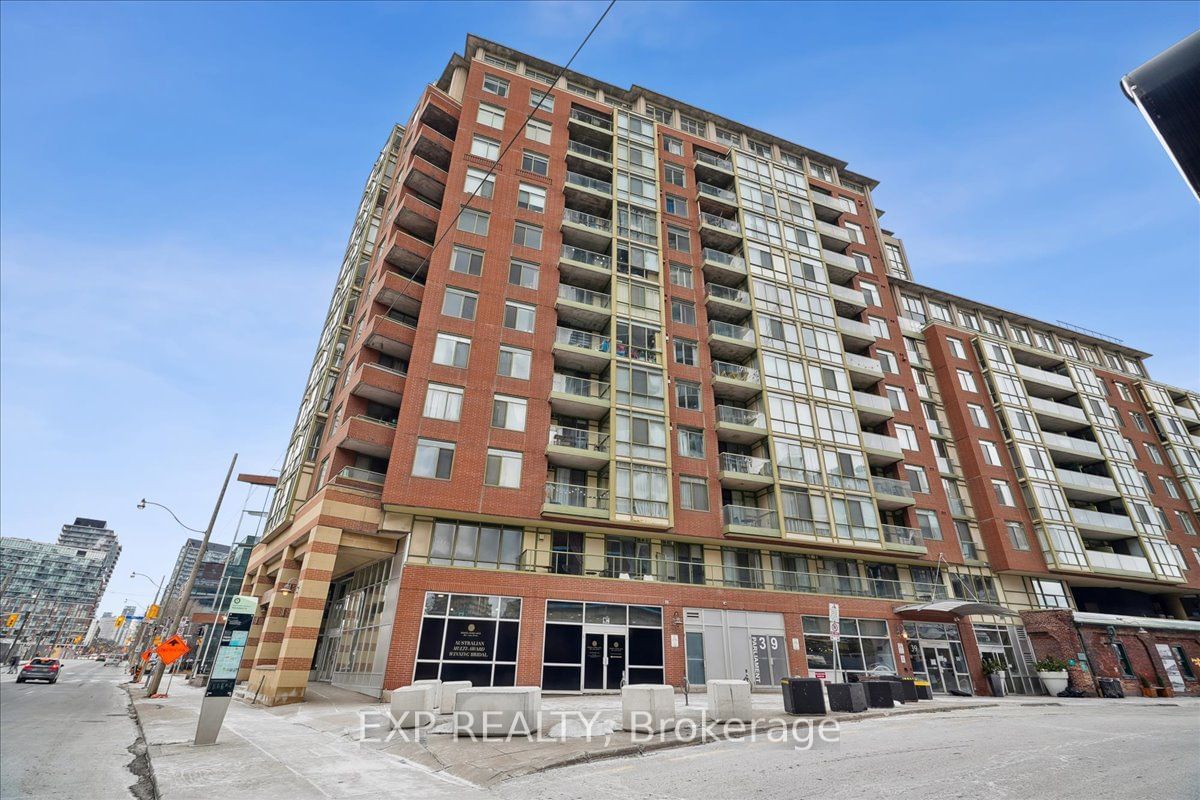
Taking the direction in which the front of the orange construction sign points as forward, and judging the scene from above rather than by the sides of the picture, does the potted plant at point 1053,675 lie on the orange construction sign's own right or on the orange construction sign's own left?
on the orange construction sign's own left

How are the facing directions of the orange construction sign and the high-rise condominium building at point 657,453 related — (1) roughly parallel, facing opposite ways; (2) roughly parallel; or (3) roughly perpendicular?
roughly parallel

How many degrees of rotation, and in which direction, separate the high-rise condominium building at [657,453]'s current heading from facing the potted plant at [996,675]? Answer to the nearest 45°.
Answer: approximately 90° to its left

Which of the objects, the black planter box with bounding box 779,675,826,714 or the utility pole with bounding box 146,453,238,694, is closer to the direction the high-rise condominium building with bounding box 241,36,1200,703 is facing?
the black planter box

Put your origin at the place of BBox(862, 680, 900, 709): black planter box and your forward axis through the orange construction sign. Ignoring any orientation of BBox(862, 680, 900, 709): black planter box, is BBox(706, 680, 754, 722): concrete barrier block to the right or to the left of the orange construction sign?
left

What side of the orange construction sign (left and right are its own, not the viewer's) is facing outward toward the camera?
front

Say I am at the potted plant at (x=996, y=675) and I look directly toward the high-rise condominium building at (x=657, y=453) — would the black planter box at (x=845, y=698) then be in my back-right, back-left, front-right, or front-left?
front-left

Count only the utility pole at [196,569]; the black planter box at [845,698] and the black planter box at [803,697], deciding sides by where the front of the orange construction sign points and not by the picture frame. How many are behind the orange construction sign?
1

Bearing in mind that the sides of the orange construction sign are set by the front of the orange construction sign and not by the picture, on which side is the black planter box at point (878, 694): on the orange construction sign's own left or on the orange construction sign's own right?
on the orange construction sign's own left

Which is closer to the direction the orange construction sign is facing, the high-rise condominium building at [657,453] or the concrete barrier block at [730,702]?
the concrete barrier block

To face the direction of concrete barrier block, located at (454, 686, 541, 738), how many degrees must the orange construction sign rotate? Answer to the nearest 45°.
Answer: approximately 45° to its left

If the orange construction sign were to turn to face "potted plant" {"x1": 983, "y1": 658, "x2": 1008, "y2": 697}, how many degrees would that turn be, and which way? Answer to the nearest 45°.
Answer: approximately 90° to its left

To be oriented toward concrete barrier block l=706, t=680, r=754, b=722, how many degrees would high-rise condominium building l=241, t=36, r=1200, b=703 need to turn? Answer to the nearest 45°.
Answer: approximately 45° to its right
